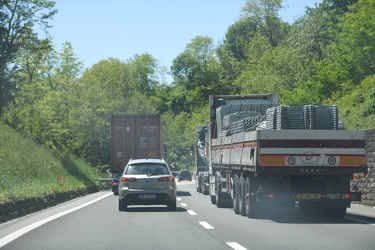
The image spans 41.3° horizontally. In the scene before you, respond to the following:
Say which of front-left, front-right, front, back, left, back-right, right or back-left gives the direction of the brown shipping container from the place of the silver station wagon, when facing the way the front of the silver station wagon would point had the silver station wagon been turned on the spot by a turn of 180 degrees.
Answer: back

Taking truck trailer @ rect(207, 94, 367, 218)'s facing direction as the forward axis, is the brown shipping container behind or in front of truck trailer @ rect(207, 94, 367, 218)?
in front

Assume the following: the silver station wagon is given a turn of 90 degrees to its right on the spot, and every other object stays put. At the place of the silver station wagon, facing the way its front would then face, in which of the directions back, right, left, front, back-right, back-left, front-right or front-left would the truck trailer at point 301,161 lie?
front-right

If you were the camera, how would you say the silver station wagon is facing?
facing away from the viewer

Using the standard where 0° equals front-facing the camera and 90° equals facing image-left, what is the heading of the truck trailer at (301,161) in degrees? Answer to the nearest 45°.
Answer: approximately 180°
